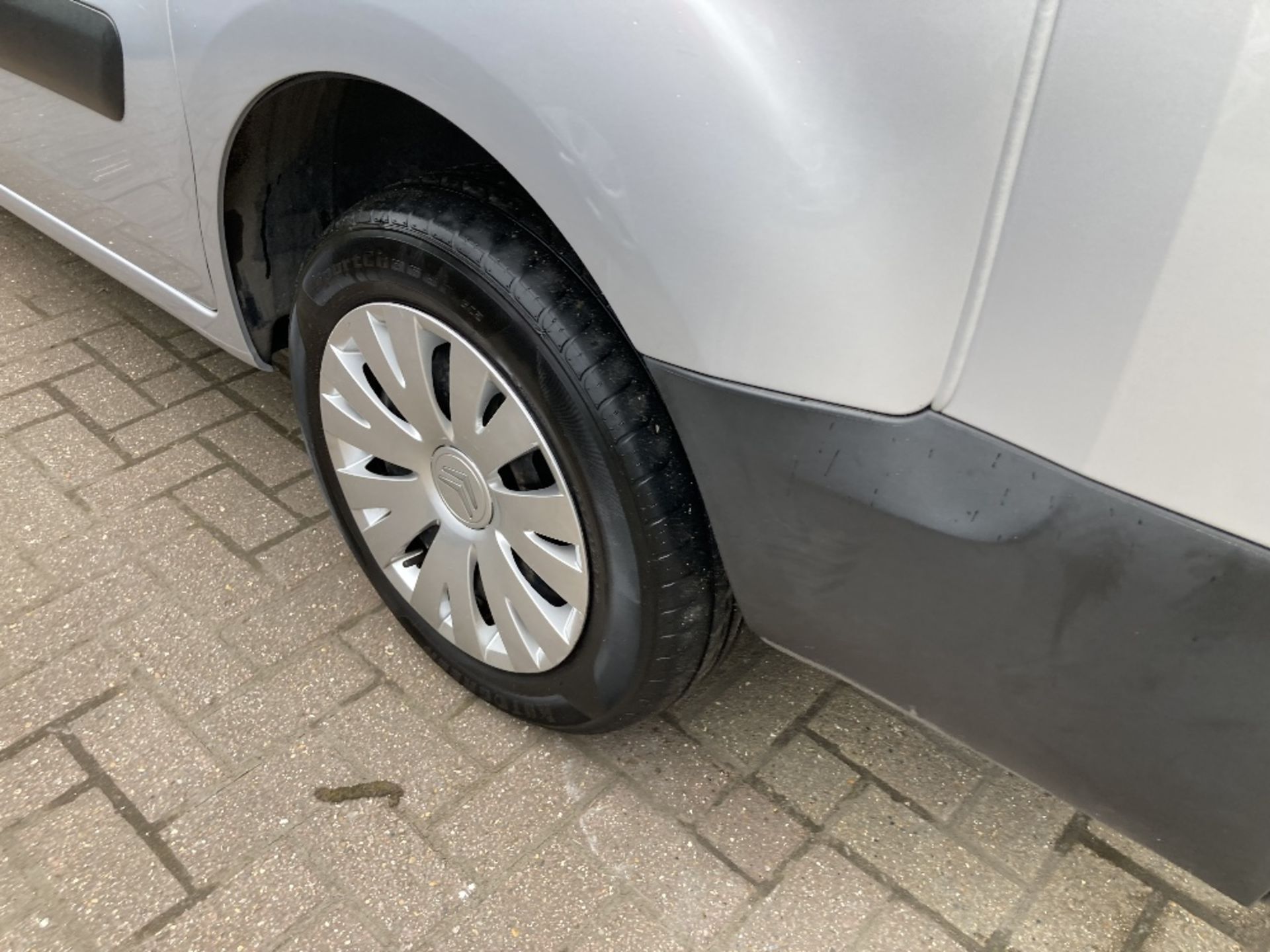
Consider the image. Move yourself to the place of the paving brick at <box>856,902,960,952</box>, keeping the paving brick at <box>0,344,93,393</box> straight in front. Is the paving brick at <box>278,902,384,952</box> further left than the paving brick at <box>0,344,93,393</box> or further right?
left

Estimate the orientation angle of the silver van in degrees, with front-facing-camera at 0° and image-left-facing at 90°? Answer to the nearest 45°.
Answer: approximately 135°

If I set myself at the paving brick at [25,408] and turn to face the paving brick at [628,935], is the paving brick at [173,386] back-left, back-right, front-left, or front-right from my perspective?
front-left

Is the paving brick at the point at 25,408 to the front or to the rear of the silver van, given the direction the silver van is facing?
to the front

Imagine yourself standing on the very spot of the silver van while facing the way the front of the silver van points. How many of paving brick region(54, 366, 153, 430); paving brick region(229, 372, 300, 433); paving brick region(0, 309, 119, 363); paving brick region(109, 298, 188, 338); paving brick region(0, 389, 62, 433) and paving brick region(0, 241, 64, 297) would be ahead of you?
6

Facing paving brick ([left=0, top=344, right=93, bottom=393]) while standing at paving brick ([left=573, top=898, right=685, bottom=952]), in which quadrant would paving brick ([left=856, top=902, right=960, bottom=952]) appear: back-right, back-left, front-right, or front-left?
back-right

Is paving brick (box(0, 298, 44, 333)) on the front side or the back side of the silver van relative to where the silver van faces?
on the front side
